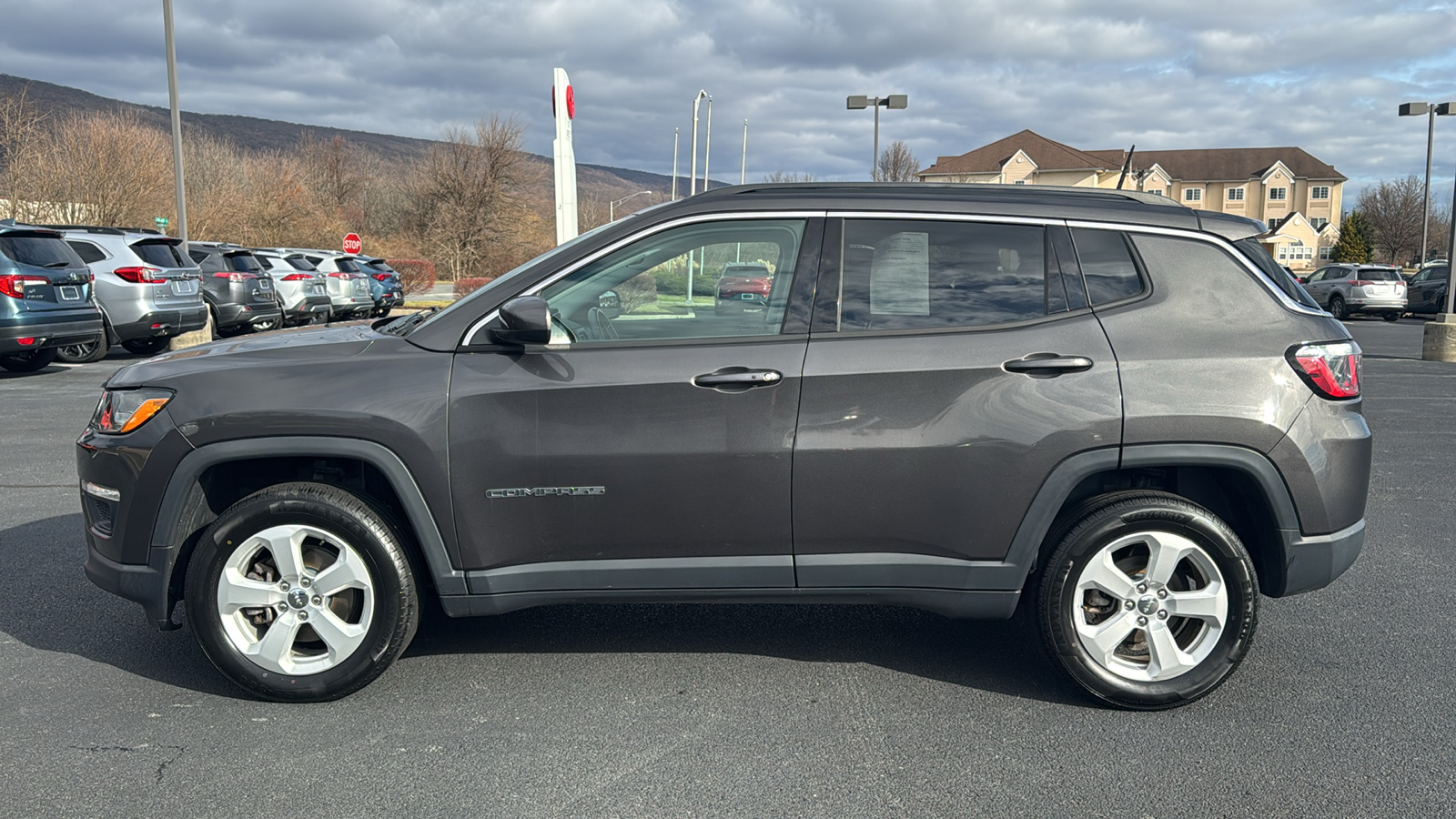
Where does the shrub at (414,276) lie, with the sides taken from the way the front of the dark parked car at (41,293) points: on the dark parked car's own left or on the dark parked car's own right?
on the dark parked car's own right

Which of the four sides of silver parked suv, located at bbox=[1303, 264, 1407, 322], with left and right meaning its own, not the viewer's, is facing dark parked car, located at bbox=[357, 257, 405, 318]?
left

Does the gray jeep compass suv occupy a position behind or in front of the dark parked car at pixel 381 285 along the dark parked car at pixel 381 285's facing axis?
behind

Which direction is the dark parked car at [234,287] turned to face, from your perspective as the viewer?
facing away from the viewer and to the left of the viewer

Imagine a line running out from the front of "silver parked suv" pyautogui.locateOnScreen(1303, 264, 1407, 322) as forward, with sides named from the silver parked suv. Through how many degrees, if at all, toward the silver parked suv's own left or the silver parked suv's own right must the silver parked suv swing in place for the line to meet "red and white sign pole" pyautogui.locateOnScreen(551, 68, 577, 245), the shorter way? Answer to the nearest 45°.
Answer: approximately 90° to the silver parked suv's own left

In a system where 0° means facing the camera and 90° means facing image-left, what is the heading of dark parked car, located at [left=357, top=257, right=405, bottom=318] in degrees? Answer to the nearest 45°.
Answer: approximately 135°

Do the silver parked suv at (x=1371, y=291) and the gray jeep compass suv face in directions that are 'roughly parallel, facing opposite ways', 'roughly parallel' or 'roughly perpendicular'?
roughly perpendicular

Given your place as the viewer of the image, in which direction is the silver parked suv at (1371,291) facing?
facing away from the viewer and to the left of the viewer

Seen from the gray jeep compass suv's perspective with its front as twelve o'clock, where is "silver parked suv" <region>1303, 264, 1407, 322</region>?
The silver parked suv is roughly at 4 o'clock from the gray jeep compass suv.

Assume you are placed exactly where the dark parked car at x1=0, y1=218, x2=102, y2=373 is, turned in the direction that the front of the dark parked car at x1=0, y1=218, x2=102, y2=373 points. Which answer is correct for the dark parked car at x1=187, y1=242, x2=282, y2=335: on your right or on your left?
on your right

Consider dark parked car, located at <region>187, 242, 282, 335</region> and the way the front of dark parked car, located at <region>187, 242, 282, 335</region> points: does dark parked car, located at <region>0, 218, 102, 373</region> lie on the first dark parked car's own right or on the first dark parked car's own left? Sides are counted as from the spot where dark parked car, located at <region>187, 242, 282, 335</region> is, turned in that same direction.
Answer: on the first dark parked car's own left

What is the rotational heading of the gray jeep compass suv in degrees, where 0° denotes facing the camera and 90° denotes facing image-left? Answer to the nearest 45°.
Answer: approximately 90°
